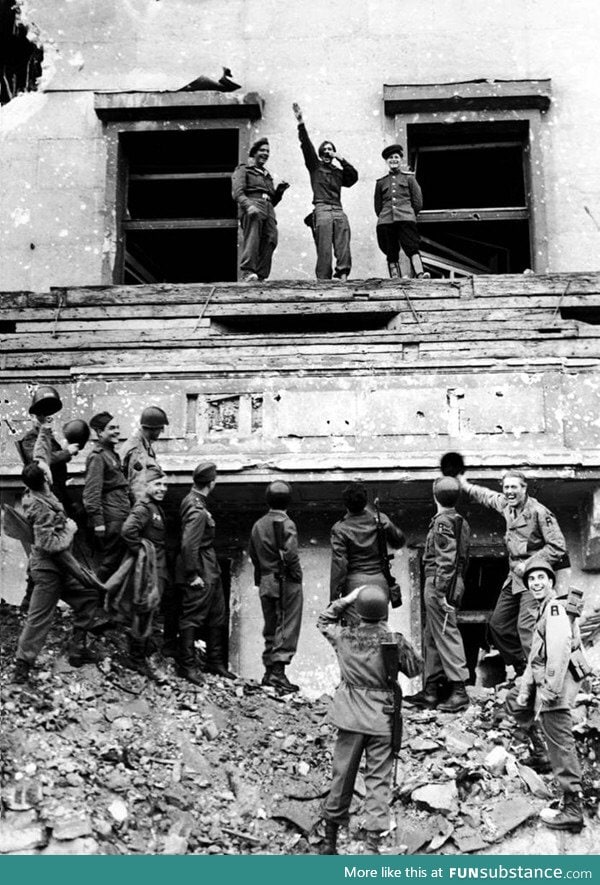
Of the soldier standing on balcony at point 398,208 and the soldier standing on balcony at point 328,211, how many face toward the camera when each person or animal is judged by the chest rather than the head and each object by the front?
2

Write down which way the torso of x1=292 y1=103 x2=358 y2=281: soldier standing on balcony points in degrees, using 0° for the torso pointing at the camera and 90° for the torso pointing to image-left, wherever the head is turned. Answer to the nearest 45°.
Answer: approximately 0°

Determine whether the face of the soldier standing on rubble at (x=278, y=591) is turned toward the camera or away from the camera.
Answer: away from the camera

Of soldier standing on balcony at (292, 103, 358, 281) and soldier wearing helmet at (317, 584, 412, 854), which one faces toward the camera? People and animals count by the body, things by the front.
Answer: the soldier standing on balcony

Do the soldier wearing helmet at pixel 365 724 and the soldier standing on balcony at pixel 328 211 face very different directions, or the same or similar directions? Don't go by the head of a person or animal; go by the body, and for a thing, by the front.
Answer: very different directions

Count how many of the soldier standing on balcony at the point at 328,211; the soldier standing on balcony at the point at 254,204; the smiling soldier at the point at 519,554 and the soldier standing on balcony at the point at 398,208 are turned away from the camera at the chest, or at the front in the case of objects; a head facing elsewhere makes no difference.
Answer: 0

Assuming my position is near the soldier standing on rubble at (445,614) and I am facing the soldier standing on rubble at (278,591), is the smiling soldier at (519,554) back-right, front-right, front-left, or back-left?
back-right

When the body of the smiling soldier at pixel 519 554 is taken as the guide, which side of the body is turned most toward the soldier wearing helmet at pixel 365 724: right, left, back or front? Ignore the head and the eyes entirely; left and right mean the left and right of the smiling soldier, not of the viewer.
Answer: front

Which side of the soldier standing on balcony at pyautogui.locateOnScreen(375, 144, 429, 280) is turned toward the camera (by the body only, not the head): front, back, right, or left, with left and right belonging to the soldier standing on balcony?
front

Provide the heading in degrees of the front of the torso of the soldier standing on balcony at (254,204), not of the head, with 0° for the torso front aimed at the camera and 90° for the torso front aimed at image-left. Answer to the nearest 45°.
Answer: approximately 315°

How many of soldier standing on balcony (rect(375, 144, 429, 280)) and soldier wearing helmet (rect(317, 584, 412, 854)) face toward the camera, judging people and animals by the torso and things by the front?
1

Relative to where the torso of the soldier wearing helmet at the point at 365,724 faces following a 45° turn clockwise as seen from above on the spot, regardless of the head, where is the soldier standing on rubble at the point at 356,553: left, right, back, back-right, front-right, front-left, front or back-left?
front-left

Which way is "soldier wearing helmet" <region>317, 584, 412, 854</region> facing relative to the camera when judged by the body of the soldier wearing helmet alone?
away from the camera

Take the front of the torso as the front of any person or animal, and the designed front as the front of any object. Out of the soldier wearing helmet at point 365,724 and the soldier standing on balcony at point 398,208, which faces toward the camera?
the soldier standing on balcony

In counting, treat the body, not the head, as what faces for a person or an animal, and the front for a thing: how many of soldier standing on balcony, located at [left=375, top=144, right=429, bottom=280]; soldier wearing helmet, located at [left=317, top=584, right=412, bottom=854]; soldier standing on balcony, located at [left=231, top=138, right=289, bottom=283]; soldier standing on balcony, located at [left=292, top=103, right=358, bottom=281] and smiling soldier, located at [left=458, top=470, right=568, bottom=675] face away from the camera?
1

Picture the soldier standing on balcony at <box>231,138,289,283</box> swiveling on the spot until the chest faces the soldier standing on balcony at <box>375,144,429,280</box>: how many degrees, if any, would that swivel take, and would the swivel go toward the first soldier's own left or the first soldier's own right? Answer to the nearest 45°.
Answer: approximately 45° to the first soldier's own left

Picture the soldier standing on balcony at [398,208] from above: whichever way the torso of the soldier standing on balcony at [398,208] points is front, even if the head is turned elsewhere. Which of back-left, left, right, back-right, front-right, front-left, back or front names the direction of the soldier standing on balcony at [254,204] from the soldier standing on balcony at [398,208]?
right
